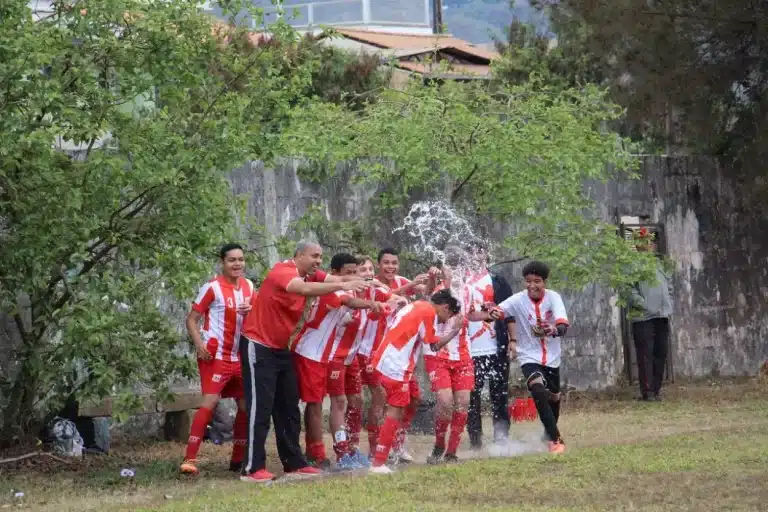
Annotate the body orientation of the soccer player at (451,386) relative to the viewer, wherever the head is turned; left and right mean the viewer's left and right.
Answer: facing the viewer and to the left of the viewer

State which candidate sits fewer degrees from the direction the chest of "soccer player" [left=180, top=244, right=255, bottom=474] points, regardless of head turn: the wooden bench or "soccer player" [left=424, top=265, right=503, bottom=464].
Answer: the soccer player

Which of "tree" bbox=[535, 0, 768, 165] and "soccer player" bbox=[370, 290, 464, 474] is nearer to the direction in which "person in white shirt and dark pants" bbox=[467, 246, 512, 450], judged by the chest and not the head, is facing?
the soccer player

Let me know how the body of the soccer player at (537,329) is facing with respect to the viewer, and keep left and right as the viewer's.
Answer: facing the viewer

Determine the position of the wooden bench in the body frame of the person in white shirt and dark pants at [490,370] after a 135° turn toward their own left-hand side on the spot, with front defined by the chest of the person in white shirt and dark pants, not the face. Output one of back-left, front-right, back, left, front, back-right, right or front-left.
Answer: back

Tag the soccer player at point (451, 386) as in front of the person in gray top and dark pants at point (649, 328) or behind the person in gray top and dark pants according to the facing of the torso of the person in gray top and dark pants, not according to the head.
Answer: in front

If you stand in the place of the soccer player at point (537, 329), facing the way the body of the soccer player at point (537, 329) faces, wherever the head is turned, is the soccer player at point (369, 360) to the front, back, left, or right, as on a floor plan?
right

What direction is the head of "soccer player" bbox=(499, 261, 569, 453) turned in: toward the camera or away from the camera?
toward the camera

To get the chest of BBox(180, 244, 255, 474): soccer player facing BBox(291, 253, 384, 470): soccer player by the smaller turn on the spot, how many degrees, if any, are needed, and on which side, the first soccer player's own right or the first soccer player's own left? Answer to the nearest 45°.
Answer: approximately 45° to the first soccer player's own left
